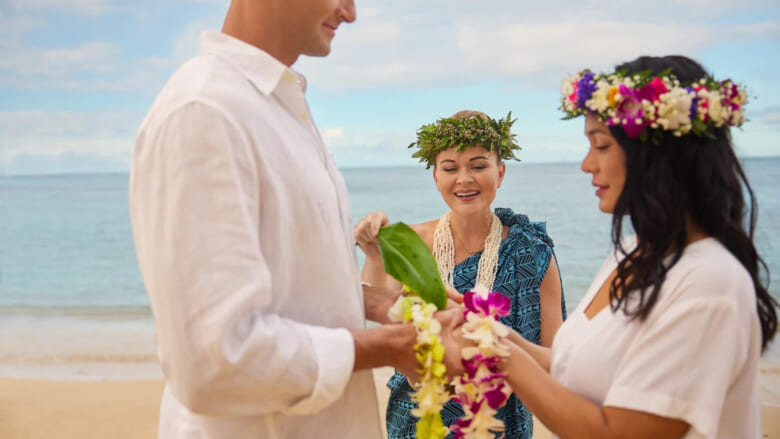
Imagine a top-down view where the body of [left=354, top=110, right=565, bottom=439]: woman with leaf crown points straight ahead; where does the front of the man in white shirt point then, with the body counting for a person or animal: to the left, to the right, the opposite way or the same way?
to the left

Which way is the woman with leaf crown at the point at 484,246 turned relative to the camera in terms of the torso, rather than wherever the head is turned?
toward the camera

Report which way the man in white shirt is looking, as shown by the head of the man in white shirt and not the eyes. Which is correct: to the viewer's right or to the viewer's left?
to the viewer's right

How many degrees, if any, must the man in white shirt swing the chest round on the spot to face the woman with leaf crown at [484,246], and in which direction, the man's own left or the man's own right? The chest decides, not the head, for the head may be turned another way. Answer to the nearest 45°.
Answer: approximately 45° to the man's own left

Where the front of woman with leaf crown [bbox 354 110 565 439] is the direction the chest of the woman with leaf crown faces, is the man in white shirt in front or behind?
in front

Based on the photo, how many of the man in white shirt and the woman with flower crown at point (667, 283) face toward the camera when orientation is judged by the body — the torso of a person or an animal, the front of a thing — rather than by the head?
0

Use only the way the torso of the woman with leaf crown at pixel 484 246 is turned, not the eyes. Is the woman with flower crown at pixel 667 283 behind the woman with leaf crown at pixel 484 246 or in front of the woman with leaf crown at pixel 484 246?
in front

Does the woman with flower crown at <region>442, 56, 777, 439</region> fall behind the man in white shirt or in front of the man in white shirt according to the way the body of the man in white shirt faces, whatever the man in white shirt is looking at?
in front

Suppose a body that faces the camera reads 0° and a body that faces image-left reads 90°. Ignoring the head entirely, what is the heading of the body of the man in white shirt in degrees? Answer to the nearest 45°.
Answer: approximately 270°

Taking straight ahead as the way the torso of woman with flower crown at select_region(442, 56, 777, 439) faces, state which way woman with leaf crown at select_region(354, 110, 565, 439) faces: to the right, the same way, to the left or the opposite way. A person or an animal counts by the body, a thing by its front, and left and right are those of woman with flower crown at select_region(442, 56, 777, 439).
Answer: to the left

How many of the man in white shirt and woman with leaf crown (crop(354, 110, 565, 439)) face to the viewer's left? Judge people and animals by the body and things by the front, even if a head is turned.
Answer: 0

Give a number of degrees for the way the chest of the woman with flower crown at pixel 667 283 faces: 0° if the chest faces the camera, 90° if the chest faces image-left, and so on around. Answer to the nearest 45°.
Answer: approximately 90°
